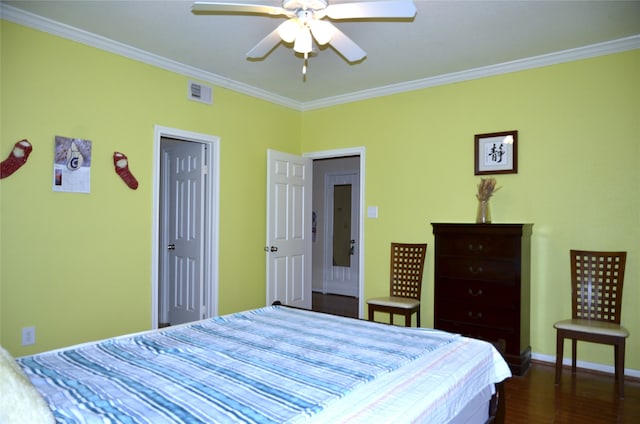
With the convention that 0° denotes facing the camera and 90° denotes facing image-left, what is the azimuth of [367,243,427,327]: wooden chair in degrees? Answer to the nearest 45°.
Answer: approximately 45°

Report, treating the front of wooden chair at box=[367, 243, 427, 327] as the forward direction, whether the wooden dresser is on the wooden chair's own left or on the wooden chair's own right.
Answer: on the wooden chair's own left

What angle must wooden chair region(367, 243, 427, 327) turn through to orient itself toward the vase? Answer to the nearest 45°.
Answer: approximately 90° to its left

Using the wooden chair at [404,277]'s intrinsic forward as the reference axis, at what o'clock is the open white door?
The open white door is roughly at 2 o'clock from the wooden chair.

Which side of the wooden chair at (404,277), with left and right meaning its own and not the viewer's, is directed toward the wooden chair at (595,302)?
left
